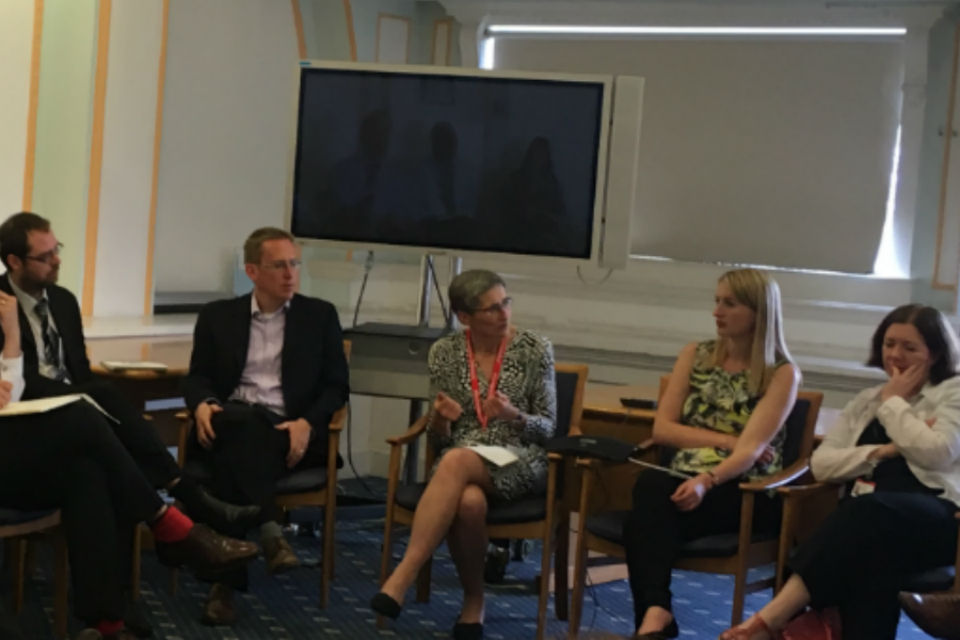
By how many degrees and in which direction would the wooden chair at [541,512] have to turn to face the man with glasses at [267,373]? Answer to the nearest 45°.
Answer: approximately 45° to its right

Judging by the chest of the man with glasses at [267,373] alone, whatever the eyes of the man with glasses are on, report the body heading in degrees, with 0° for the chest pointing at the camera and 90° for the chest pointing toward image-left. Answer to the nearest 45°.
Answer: approximately 0°

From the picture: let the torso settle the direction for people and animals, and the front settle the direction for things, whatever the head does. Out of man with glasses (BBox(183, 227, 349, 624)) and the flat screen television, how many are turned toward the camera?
2

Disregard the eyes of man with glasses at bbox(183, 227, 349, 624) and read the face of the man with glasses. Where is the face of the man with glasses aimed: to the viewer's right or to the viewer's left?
to the viewer's right

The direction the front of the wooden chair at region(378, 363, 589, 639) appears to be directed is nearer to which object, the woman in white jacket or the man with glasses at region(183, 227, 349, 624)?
the man with glasses

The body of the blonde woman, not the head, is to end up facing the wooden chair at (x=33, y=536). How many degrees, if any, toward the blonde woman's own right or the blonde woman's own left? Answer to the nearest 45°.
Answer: approximately 45° to the blonde woman's own right

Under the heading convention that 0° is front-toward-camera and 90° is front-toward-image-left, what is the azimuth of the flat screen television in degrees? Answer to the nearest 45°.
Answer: approximately 0°

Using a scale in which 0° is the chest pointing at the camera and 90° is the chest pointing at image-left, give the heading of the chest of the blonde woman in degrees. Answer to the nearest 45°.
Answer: approximately 45°

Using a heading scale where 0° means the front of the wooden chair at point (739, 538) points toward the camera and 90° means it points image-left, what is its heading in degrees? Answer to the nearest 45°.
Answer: approximately 45°

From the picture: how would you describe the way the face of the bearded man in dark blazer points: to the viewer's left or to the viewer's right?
to the viewer's right

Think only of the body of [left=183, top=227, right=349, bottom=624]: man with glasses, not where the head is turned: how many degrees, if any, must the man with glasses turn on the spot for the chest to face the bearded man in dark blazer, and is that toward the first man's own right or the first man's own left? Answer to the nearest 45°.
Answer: approximately 90° to the first man's own right

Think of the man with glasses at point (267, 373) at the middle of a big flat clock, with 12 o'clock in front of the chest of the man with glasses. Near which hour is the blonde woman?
The blonde woman is roughly at 10 o'clock from the man with glasses.
